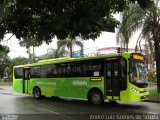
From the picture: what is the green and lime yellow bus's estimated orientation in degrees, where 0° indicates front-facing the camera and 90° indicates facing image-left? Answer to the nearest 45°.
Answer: approximately 315°
